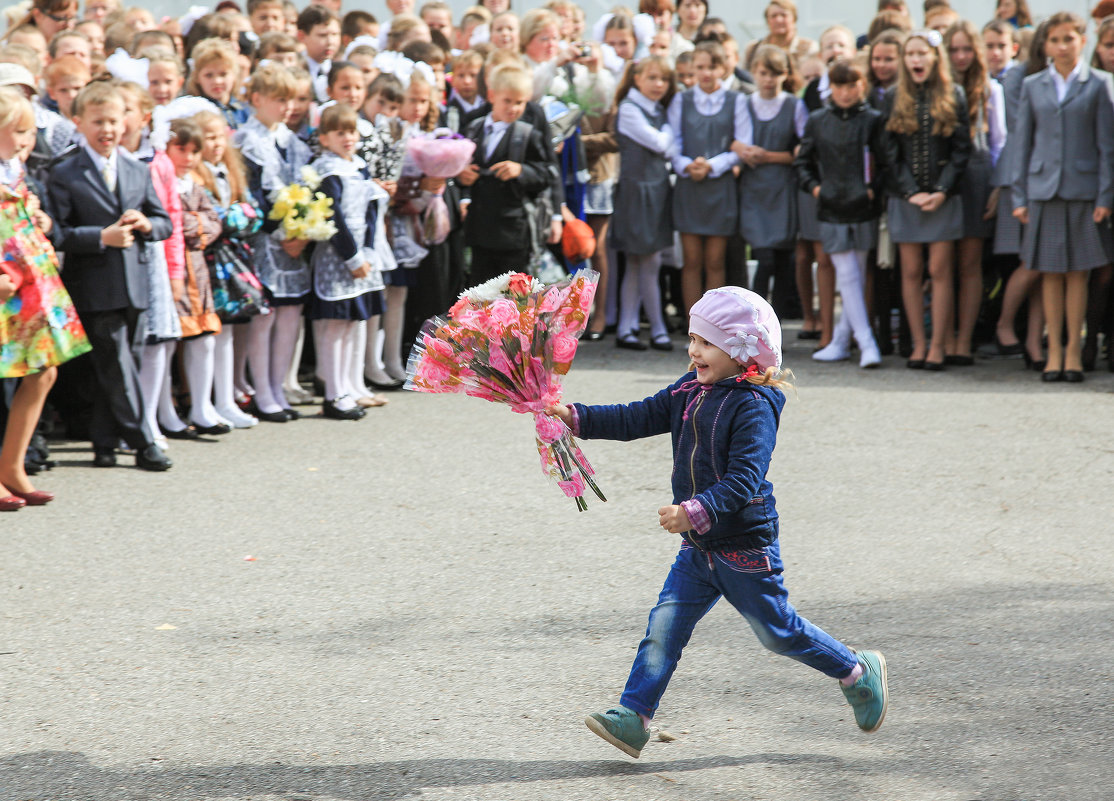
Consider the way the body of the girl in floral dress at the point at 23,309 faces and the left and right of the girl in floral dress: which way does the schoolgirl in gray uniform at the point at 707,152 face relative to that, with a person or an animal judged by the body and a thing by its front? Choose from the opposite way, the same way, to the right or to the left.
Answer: to the right

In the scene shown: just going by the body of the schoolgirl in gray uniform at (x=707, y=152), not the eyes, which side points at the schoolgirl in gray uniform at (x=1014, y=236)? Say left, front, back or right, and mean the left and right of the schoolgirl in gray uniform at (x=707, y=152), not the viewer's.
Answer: left

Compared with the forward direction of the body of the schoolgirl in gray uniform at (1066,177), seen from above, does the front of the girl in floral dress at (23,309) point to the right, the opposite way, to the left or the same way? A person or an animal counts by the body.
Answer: to the left

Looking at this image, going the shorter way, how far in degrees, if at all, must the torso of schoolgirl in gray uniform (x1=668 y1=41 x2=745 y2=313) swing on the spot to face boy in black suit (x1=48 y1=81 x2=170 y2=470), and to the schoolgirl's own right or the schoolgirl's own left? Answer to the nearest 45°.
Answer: approximately 45° to the schoolgirl's own right

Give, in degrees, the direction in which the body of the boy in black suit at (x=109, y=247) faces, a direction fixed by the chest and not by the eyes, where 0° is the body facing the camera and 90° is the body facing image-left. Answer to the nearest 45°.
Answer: approximately 315°
